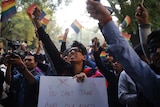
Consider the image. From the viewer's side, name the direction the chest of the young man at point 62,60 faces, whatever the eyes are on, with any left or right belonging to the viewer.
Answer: facing the viewer and to the left of the viewer

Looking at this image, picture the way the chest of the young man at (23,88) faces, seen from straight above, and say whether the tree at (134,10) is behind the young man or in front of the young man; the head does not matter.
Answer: behind

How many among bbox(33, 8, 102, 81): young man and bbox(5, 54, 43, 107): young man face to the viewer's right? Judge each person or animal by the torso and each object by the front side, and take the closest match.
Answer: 0

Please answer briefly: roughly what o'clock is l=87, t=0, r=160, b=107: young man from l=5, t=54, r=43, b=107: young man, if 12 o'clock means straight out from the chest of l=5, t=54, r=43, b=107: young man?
l=87, t=0, r=160, b=107: young man is roughly at 10 o'clock from l=5, t=54, r=43, b=107: young man.

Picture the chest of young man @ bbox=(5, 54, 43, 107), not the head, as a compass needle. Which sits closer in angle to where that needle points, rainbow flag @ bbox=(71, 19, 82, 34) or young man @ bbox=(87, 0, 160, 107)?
the young man

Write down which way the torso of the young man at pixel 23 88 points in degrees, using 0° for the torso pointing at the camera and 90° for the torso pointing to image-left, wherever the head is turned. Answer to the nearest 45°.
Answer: approximately 45°
